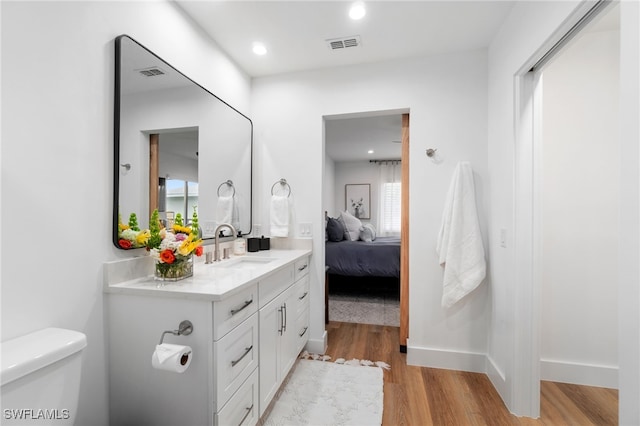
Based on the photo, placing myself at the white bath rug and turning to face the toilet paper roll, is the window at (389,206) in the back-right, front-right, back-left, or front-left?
back-right

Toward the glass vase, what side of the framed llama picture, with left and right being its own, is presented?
front

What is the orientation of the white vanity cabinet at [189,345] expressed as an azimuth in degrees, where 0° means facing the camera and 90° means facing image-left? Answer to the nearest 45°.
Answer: approximately 315°

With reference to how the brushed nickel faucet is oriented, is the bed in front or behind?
in front

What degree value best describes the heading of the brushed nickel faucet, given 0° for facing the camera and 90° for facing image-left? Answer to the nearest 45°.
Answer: approximately 270°

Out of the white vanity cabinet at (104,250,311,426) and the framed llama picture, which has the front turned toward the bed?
the framed llama picture

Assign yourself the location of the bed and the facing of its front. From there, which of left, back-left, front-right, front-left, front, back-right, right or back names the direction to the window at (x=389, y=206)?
left

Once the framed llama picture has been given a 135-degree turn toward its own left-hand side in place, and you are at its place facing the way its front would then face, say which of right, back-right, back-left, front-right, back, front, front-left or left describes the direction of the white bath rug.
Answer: back-right

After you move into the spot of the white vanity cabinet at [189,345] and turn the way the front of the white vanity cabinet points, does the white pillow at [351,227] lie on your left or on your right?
on your left
